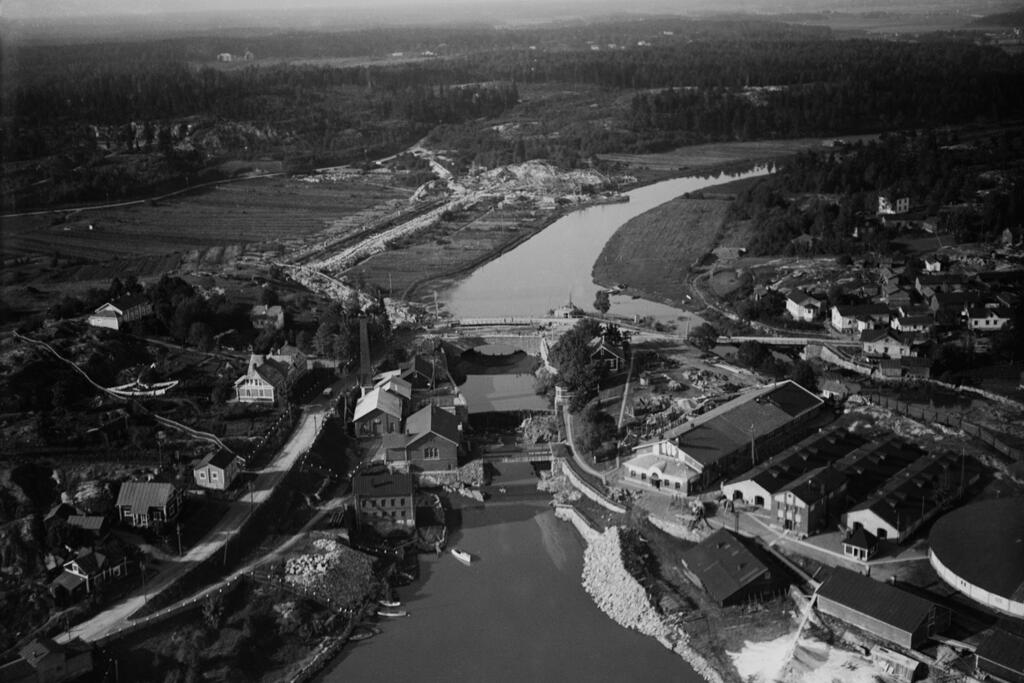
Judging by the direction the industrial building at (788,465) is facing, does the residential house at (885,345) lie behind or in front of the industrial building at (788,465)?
behind

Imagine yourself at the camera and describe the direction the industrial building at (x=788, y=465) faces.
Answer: facing the viewer and to the left of the viewer

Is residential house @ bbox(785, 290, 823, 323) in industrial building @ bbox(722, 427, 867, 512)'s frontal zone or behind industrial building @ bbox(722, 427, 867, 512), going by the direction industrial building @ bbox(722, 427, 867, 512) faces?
behind

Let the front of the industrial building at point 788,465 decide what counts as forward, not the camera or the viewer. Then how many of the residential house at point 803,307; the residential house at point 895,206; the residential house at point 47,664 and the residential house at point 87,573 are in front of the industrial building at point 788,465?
2

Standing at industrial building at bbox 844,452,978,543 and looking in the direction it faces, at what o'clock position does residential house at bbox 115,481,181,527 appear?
The residential house is roughly at 1 o'clock from the industrial building.

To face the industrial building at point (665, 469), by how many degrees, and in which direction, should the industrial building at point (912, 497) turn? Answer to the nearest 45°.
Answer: approximately 45° to its right

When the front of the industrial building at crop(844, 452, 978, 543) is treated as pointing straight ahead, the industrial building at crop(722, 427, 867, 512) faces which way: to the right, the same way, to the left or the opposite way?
the same way

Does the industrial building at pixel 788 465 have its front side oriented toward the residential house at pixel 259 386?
no

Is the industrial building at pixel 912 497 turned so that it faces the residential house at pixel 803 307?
no

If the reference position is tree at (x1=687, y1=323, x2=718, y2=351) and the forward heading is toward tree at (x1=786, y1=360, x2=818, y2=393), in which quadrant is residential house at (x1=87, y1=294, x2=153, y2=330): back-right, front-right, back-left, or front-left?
back-right

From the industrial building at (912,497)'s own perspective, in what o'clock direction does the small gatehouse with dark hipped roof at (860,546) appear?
The small gatehouse with dark hipped roof is roughly at 11 o'clock from the industrial building.

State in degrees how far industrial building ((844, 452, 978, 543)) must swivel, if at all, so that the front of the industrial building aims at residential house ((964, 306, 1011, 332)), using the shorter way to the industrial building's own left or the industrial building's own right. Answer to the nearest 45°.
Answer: approximately 135° to the industrial building's own right

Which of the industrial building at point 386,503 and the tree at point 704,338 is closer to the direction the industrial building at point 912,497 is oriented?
the industrial building at point 386,503

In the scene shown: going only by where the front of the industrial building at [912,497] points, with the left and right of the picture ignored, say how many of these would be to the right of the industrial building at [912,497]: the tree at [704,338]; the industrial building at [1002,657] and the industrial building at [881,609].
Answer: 1

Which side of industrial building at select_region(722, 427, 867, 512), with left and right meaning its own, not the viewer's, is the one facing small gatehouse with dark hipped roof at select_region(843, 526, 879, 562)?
left

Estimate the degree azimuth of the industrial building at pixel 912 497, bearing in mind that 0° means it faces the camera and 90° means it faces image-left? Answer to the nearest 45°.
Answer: approximately 45°

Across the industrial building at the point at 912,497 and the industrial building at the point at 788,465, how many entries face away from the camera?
0

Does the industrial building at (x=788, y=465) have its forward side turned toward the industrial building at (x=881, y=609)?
no

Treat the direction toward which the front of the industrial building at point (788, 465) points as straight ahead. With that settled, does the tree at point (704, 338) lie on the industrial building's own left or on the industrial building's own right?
on the industrial building's own right

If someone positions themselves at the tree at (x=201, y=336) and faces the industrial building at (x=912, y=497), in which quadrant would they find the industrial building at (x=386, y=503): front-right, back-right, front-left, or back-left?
front-right

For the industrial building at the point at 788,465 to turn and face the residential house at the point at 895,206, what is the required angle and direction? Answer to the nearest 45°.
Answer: approximately 135° to its right
